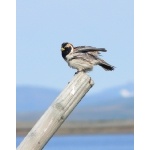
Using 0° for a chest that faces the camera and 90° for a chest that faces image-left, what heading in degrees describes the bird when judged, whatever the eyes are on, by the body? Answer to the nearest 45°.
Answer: approximately 90°
